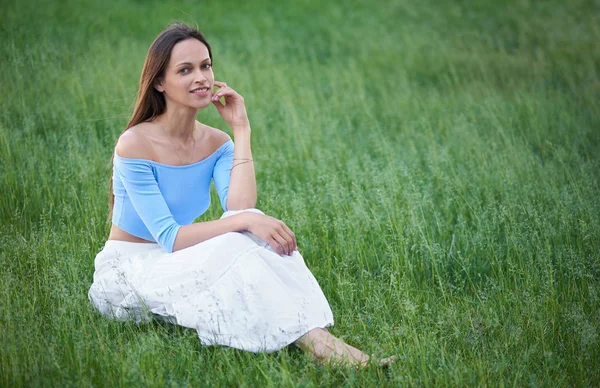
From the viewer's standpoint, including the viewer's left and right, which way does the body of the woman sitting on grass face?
facing the viewer and to the right of the viewer
